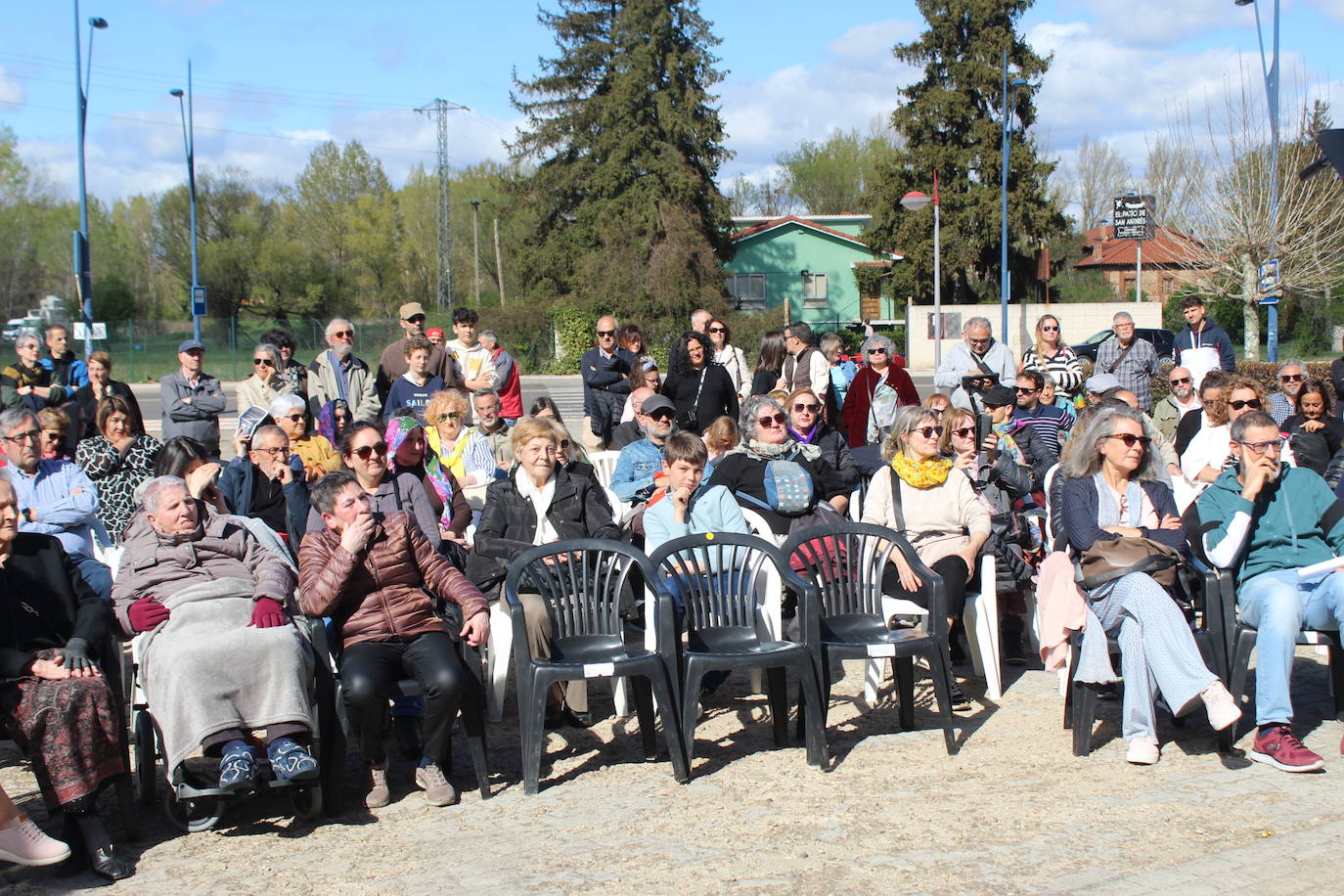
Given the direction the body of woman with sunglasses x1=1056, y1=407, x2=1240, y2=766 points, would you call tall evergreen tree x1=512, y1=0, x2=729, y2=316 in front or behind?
behind

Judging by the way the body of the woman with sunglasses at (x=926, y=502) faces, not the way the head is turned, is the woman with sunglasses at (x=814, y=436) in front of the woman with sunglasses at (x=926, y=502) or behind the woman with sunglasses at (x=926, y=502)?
behind

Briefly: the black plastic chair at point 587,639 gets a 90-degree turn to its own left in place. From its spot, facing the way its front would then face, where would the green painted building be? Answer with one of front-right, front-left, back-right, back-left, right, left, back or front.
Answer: left

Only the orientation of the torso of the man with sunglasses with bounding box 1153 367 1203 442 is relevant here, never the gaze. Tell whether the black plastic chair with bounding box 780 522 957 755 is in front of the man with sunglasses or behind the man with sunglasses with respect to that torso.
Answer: in front

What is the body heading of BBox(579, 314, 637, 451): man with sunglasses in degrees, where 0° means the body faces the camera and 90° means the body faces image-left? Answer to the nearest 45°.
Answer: approximately 0°

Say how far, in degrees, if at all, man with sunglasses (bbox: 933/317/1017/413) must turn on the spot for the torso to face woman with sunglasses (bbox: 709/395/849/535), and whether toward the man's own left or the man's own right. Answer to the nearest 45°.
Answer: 0° — they already face them

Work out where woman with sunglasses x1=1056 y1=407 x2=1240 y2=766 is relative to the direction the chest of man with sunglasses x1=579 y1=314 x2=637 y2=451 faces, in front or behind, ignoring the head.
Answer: in front

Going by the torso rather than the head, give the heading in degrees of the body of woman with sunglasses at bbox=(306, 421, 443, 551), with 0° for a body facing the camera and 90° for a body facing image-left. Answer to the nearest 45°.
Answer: approximately 0°

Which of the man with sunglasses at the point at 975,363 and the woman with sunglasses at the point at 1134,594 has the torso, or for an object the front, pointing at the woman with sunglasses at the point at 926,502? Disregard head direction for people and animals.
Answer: the man with sunglasses

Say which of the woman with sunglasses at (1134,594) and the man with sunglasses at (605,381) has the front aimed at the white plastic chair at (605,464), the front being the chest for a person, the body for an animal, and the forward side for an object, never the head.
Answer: the man with sunglasses
